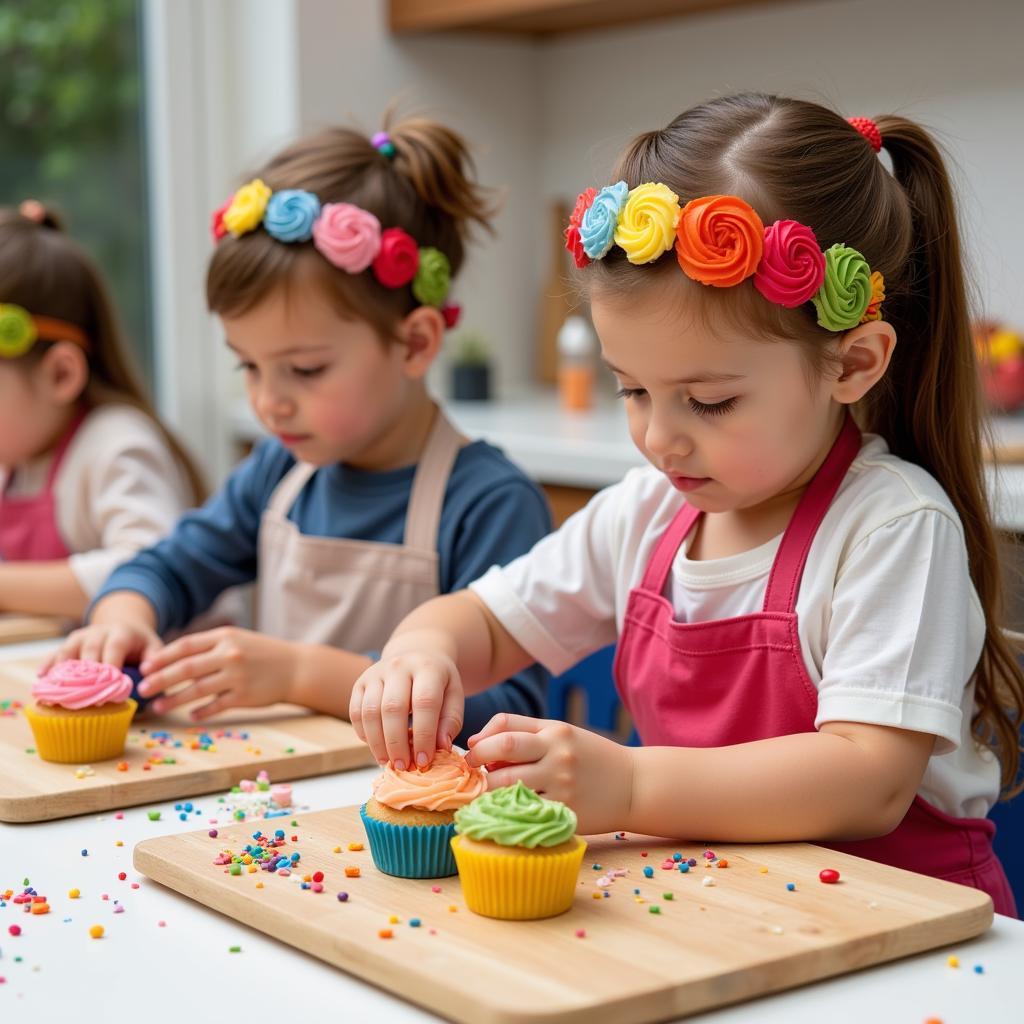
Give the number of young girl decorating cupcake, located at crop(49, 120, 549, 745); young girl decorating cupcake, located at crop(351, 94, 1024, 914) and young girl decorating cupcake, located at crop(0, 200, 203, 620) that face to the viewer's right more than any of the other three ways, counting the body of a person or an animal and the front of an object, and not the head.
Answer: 0

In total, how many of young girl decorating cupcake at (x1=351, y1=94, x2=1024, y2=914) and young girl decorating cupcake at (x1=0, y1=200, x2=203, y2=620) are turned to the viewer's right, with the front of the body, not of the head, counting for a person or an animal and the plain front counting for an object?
0

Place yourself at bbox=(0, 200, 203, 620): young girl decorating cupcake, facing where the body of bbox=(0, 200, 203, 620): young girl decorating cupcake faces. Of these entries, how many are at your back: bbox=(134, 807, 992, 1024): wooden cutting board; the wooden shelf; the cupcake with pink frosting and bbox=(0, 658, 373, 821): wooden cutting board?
1

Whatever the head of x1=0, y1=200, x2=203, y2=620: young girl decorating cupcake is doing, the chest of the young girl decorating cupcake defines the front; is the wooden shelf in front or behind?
behind

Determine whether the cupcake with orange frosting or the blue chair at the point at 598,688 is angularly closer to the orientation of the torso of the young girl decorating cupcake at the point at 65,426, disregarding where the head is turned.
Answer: the cupcake with orange frosting

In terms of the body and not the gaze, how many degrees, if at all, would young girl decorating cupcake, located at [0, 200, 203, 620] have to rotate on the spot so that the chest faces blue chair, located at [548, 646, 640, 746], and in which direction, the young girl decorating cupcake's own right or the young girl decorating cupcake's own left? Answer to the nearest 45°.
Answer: approximately 90° to the young girl decorating cupcake's own left

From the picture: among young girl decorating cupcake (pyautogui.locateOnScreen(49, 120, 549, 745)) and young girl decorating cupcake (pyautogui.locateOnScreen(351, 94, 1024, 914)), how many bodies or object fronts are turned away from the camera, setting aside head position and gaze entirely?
0

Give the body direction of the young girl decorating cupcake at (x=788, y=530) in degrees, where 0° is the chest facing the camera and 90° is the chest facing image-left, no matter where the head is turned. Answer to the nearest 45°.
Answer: approximately 45°
